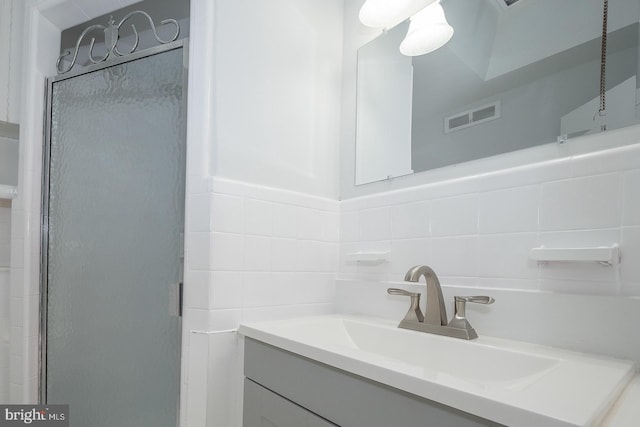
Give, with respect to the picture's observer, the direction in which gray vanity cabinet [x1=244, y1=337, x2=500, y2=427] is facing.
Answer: facing the viewer and to the left of the viewer

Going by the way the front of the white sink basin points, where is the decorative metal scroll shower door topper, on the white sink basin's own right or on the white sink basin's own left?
on the white sink basin's own right

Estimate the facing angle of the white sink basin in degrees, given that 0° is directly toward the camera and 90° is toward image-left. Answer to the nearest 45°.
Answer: approximately 45°

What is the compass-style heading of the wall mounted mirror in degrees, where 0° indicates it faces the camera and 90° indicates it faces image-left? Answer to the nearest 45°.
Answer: approximately 45°

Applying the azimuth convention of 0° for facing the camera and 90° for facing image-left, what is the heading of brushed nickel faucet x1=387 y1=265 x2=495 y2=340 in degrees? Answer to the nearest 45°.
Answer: approximately 45°
